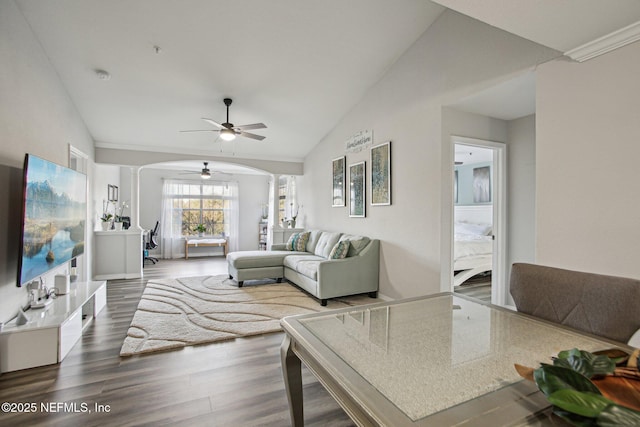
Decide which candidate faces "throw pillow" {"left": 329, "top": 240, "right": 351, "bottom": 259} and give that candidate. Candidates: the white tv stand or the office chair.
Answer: the white tv stand

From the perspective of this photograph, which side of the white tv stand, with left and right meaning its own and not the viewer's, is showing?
right

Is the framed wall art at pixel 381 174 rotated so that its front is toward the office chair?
no

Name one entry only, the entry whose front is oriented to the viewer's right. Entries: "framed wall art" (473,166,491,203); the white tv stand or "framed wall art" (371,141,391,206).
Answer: the white tv stand

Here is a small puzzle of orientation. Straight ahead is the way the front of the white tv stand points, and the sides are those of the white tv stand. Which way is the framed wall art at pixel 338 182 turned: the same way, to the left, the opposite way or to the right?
the opposite way

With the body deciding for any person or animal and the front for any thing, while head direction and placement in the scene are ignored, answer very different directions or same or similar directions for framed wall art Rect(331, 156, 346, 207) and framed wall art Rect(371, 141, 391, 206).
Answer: same or similar directions

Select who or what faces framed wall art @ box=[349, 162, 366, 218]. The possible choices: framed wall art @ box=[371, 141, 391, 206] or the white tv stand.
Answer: the white tv stand

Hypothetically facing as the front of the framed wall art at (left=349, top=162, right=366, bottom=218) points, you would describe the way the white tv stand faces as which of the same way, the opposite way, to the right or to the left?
the opposite way

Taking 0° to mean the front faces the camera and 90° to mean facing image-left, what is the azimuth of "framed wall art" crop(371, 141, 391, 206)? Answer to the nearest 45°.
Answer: approximately 45°

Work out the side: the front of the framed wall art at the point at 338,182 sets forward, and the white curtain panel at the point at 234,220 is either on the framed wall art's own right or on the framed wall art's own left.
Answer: on the framed wall art's own right

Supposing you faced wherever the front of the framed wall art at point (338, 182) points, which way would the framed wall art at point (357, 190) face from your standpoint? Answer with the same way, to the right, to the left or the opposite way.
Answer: the same way

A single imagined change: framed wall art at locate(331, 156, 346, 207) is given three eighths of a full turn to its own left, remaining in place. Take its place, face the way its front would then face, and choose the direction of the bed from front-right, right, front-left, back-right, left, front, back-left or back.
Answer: front

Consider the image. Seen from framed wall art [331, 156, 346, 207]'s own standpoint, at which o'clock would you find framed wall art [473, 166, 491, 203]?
framed wall art [473, 166, 491, 203] is roughly at 7 o'clock from framed wall art [331, 156, 346, 207].

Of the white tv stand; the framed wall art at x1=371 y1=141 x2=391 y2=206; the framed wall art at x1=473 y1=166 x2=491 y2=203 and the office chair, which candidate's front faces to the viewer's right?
the white tv stand

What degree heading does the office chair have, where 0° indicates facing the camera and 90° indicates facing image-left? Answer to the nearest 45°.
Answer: approximately 90°

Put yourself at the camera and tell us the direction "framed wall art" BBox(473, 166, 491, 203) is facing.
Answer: facing the viewer and to the left of the viewer

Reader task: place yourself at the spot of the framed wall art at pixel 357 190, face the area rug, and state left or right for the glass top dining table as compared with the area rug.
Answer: left
